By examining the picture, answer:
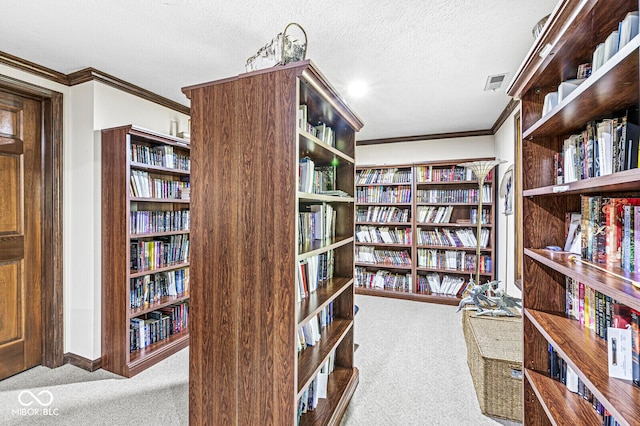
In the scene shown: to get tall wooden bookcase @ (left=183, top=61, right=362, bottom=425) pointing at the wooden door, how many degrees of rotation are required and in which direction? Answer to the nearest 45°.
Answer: approximately 180°

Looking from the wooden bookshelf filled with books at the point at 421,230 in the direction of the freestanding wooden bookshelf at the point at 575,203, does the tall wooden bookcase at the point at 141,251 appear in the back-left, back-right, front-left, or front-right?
front-right

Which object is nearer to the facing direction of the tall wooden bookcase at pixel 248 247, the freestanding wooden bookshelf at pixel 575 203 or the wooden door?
the freestanding wooden bookshelf

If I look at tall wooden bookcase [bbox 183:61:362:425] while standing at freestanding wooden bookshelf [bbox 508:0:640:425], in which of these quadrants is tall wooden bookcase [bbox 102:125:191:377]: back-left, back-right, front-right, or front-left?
front-right

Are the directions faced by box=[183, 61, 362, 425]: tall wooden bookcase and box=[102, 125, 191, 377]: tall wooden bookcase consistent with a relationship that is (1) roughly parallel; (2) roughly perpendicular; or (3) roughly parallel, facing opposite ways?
roughly parallel

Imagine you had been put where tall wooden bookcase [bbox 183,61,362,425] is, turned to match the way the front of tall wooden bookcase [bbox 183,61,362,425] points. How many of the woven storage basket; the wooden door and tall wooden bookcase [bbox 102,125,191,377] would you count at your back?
2

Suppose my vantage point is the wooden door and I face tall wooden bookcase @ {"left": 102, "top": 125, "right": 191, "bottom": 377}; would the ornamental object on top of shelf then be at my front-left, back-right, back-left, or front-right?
front-right

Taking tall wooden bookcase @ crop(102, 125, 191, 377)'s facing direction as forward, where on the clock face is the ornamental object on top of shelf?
The ornamental object on top of shelf is roughly at 1 o'clock from the tall wooden bookcase.

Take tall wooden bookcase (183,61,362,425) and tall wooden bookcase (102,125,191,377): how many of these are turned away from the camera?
0

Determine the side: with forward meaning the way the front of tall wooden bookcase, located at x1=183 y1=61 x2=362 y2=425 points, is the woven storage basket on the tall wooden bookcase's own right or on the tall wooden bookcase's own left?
on the tall wooden bookcase's own left

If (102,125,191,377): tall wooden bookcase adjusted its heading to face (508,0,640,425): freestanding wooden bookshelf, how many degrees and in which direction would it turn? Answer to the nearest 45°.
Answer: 0° — it already faces it

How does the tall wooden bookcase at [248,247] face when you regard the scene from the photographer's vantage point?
facing the viewer and to the right of the viewer

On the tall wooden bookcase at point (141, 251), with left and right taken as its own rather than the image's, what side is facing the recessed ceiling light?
front

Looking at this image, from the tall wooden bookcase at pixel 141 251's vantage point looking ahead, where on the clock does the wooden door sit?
The wooden door is roughly at 5 o'clock from the tall wooden bookcase.

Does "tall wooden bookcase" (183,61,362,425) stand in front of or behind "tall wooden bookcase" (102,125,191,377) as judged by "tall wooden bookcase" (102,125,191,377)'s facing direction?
in front

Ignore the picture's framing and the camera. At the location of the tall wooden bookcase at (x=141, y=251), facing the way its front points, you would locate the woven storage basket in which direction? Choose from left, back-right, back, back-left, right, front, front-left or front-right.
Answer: front

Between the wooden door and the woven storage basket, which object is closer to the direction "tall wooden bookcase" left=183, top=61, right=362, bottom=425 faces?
the woven storage basket

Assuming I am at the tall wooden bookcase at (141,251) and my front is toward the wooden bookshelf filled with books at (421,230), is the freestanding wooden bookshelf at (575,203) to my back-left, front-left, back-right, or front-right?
front-right

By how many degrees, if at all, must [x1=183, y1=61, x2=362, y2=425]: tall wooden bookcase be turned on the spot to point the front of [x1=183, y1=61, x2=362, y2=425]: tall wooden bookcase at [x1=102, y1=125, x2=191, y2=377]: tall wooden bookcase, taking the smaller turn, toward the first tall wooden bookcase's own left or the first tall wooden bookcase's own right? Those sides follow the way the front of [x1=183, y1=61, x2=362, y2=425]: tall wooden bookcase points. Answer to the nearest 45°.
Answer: approximately 180°
